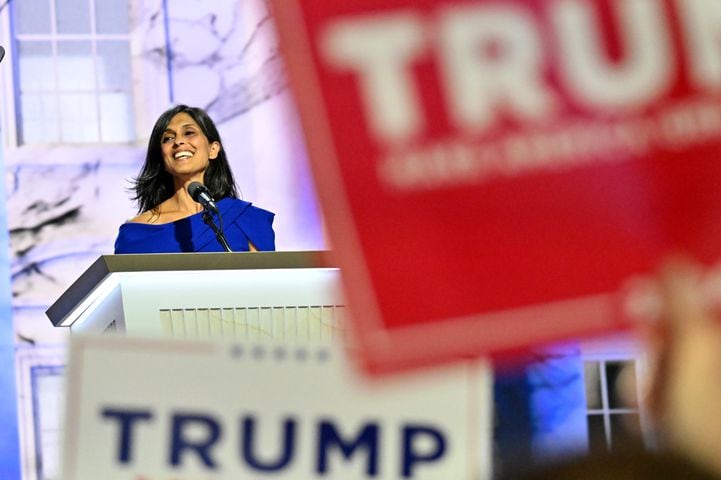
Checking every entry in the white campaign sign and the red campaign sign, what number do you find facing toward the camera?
2

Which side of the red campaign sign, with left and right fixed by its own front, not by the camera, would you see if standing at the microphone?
back

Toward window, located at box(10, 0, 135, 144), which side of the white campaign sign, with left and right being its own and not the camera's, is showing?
back

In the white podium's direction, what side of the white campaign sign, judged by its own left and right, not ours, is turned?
back

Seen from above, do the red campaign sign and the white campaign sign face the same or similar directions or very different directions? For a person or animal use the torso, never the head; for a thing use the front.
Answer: same or similar directions

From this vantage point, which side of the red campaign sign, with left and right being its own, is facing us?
front

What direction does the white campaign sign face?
toward the camera

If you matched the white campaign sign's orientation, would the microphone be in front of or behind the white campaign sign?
behind

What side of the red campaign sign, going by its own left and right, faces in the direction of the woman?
back
